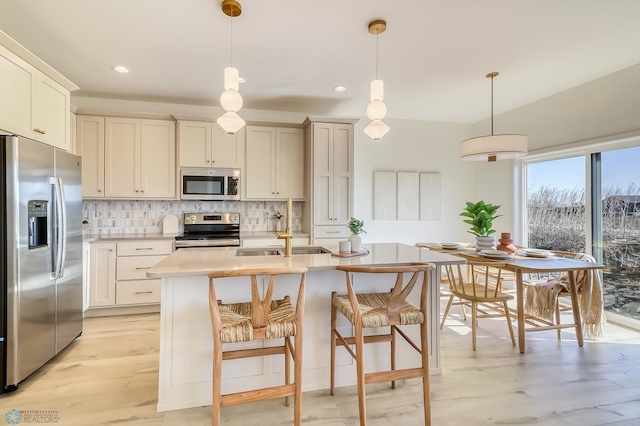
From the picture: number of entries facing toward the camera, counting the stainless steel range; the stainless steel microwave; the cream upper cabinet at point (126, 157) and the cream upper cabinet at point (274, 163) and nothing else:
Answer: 4

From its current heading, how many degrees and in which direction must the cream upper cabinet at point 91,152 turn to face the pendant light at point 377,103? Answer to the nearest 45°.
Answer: approximately 45° to its left

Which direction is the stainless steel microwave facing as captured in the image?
toward the camera

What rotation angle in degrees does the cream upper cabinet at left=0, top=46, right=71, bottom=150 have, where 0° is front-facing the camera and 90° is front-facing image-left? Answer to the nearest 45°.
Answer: approximately 315°

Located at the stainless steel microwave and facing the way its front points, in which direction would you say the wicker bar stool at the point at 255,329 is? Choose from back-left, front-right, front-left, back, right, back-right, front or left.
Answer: front

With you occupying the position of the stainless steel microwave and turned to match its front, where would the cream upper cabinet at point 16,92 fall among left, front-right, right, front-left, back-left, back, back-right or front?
front-right

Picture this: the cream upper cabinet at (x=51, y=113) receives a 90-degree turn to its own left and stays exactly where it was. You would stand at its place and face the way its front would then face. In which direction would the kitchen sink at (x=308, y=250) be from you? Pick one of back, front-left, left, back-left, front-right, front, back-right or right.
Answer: right

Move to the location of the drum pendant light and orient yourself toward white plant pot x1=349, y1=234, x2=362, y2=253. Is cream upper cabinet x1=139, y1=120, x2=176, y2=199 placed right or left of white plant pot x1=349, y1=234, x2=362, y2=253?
right

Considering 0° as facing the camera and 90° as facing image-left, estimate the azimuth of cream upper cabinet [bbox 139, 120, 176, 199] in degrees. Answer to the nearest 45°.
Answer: approximately 0°

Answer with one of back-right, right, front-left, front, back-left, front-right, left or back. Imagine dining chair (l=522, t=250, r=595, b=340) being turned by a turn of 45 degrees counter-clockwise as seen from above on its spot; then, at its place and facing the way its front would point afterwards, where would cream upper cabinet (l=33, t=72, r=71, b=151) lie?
front-right

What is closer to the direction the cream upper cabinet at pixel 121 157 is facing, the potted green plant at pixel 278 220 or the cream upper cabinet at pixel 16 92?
the cream upper cabinet

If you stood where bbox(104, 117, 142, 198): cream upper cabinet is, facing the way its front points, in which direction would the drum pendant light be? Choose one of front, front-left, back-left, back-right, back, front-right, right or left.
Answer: front-left

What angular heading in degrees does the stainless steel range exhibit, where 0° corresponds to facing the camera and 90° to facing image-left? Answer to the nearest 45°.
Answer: approximately 0°

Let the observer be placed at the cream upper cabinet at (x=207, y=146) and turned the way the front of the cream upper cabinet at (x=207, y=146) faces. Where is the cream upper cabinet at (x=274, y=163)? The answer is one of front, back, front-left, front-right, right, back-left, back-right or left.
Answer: left

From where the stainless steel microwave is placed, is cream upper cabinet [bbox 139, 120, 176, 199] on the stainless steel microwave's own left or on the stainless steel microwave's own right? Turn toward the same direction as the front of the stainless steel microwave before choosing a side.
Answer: on the stainless steel microwave's own right

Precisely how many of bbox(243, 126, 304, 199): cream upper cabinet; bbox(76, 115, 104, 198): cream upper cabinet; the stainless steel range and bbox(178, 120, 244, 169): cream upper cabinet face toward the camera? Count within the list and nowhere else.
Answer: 4
